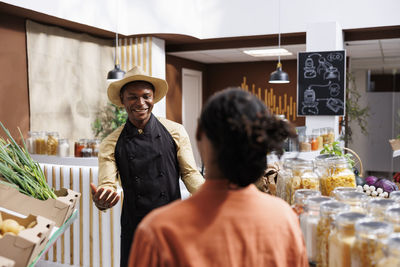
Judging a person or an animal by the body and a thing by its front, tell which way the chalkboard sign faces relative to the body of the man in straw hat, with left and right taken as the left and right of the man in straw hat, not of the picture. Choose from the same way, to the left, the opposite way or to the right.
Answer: the same way

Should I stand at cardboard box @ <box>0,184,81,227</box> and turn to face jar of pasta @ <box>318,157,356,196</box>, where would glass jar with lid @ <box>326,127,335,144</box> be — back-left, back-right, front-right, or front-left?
front-left

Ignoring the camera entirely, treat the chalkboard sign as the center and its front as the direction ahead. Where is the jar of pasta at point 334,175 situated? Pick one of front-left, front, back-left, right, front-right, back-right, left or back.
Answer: front

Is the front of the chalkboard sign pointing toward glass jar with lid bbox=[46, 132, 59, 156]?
no

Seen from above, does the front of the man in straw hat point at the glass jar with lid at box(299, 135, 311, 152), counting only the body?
no

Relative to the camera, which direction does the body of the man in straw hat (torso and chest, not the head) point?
toward the camera

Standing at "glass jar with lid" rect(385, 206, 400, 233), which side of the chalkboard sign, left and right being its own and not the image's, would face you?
front

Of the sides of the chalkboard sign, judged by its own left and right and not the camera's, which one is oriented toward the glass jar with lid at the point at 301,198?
front

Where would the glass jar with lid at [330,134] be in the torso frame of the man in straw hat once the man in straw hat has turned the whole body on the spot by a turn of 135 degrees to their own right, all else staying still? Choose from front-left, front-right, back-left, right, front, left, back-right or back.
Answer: right

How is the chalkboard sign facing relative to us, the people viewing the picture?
facing the viewer

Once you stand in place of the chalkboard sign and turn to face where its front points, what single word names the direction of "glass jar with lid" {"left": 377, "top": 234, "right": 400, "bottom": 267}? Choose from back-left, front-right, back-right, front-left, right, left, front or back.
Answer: front

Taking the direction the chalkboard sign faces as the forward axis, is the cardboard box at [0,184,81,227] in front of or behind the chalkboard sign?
in front

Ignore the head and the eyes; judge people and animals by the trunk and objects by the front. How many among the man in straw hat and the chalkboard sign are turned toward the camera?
2

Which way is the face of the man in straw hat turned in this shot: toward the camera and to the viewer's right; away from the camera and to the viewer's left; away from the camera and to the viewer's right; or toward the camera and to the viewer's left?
toward the camera and to the viewer's right
